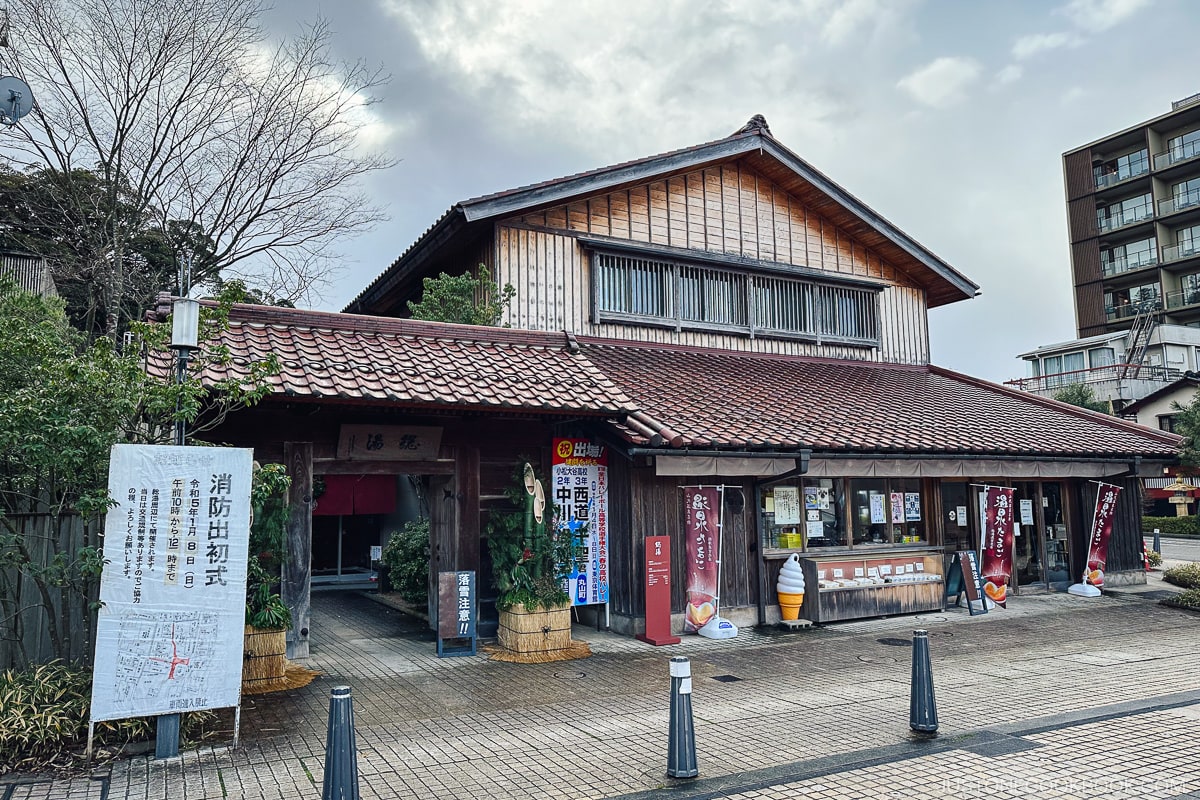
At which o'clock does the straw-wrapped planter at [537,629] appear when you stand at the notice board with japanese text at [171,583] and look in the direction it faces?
The straw-wrapped planter is roughly at 8 o'clock from the notice board with japanese text.

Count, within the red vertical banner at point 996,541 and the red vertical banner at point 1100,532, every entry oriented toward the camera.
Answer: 2

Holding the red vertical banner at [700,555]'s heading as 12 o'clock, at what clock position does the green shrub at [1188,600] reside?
The green shrub is roughly at 8 o'clock from the red vertical banner.

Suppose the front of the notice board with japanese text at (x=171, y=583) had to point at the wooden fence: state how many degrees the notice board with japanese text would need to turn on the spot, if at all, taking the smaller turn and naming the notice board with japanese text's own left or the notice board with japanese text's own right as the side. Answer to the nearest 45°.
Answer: approximately 135° to the notice board with japanese text's own right

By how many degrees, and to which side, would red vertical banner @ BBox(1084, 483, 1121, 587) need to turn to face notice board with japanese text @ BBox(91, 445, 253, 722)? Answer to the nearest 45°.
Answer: approximately 45° to its right

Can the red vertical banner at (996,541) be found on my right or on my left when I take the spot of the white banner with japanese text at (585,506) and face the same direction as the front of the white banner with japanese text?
on my left

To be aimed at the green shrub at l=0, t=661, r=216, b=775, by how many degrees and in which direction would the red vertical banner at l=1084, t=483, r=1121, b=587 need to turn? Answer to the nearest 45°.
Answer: approximately 45° to its right

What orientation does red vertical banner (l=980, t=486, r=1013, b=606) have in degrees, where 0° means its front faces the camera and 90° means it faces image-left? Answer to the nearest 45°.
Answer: approximately 0°

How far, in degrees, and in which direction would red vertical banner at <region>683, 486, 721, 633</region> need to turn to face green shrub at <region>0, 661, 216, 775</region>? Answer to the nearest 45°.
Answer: approximately 45° to its right

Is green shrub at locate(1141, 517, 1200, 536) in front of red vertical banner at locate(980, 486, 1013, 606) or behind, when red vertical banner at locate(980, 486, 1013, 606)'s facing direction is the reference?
behind
